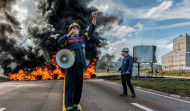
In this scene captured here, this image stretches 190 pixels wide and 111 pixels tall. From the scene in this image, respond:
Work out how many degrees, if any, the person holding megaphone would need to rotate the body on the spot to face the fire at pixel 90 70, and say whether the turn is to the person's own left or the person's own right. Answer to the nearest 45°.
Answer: approximately 180°

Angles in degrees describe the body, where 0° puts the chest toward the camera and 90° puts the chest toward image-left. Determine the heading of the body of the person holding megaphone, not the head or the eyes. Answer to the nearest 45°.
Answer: approximately 0°
